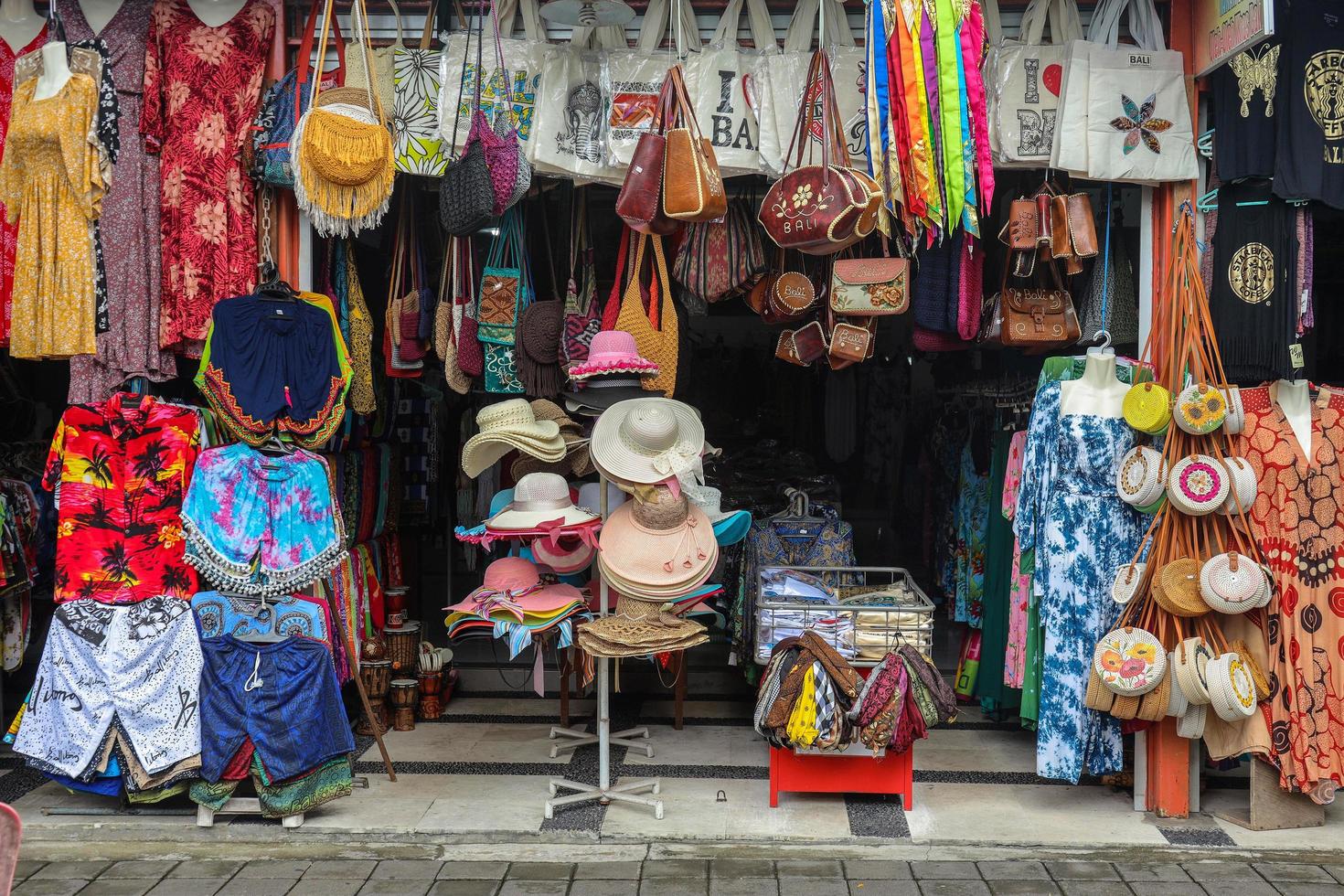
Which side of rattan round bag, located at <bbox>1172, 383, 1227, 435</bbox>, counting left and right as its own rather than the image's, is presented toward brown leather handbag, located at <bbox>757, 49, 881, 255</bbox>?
right

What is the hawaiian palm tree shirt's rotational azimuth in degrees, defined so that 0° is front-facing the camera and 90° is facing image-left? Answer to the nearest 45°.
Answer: approximately 0°

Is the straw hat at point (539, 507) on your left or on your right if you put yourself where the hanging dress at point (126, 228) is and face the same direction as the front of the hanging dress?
on your left

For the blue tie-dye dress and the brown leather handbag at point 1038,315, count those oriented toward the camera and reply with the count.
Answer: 2

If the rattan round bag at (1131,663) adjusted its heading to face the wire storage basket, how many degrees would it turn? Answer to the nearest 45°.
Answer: approximately 90° to its right

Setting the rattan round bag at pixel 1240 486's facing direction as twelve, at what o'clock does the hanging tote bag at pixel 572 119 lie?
The hanging tote bag is roughly at 4 o'clock from the rattan round bag.

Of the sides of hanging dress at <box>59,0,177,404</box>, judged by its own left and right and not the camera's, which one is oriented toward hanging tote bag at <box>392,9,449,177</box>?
left

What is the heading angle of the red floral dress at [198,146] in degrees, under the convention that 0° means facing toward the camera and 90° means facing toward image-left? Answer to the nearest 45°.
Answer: approximately 0°

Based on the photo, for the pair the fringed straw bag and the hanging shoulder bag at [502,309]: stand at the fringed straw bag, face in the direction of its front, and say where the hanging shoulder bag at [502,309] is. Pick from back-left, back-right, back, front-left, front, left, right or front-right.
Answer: back-left
